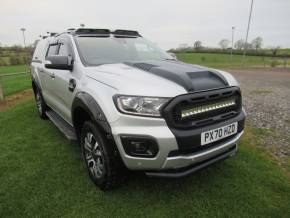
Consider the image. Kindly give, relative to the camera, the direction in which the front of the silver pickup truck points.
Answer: facing the viewer and to the right of the viewer
